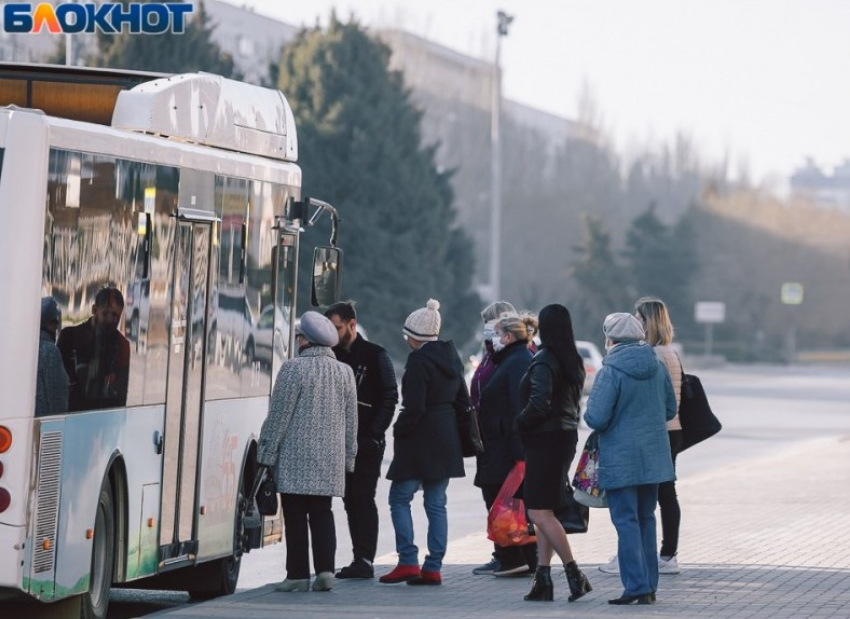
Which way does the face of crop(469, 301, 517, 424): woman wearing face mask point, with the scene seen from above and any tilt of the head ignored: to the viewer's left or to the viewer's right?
to the viewer's left

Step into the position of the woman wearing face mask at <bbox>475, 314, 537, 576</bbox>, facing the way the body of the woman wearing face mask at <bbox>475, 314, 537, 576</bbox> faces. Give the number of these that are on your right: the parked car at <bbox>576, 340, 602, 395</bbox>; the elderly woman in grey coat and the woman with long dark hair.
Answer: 1

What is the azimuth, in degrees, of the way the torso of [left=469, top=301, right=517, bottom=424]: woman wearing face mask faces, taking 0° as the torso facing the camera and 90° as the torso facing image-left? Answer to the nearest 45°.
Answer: approximately 90°

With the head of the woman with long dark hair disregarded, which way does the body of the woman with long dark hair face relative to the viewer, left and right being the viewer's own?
facing away from the viewer and to the left of the viewer

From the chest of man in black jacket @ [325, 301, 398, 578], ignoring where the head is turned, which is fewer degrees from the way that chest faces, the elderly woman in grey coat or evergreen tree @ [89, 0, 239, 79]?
the elderly woman in grey coat

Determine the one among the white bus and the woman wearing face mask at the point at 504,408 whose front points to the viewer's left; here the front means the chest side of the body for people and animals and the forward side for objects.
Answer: the woman wearing face mask

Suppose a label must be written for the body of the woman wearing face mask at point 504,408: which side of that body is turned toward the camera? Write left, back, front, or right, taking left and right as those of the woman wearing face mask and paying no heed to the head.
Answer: left

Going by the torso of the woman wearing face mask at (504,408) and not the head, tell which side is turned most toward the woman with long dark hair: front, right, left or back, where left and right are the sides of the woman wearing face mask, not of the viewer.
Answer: left
